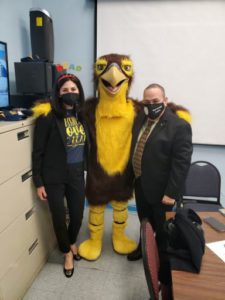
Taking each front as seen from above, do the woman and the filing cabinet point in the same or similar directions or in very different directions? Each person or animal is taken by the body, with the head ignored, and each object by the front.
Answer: same or similar directions

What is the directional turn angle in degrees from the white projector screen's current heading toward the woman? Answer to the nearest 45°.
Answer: approximately 45° to its right

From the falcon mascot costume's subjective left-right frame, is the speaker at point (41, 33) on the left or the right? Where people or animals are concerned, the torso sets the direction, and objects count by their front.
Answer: on its right

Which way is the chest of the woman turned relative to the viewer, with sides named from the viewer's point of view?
facing the viewer and to the right of the viewer

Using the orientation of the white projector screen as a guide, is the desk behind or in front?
in front

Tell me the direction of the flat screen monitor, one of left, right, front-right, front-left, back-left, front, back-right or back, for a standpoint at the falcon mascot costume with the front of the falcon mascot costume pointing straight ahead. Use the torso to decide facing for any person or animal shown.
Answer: right

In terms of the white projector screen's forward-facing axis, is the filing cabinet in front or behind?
in front

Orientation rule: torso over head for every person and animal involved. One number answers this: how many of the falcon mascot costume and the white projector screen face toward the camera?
2

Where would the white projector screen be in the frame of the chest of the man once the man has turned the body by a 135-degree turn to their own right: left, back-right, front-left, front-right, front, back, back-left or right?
front

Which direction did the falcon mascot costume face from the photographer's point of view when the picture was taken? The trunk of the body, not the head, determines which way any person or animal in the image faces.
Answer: facing the viewer

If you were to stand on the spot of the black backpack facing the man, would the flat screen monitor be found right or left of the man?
left

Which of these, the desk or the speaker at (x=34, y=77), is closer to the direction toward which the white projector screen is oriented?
the desk
